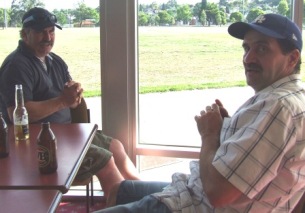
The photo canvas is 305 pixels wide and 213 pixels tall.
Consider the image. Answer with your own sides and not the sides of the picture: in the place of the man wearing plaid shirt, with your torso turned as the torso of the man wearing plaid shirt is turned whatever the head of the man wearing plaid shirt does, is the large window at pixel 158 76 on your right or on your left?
on your right

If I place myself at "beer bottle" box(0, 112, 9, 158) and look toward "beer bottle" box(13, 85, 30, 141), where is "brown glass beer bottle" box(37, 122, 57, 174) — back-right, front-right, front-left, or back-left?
back-right

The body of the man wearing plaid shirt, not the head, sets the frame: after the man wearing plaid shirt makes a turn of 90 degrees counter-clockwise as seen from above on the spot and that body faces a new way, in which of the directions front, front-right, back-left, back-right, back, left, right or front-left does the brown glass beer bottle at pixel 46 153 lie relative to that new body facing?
right

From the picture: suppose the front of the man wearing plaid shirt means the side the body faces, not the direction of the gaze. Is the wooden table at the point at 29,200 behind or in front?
in front

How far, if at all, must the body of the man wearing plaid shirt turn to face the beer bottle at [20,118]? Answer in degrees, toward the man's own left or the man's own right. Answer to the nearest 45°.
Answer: approximately 45° to the man's own right

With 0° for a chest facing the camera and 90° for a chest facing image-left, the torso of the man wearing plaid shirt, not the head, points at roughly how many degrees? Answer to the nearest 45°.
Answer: approximately 90°

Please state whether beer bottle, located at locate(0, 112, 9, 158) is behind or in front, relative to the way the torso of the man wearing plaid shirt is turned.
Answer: in front

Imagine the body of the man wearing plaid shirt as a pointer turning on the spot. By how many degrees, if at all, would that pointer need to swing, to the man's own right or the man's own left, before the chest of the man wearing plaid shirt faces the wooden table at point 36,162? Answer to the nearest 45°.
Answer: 0° — they already face it

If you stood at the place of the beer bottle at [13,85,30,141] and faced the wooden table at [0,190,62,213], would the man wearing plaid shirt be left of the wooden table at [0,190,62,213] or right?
left
